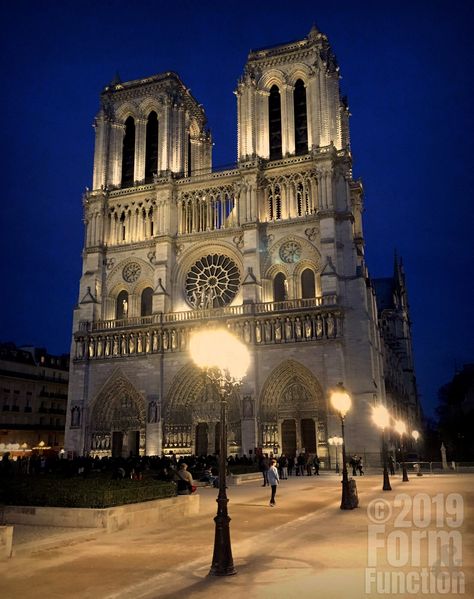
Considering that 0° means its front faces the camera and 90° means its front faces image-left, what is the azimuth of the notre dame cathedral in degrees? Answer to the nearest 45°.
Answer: approximately 0°

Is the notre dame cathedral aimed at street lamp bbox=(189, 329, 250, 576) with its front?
yes
